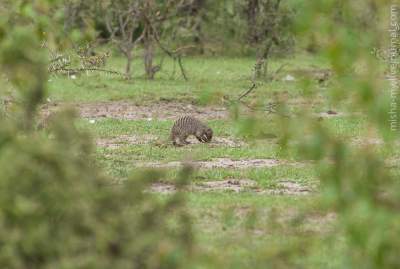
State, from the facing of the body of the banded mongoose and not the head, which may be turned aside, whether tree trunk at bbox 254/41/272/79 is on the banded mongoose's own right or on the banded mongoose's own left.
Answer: on the banded mongoose's own left

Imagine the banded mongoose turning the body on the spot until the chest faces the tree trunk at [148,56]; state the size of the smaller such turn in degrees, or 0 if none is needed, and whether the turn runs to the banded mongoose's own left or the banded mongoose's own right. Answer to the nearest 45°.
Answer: approximately 90° to the banded mongoose's own left

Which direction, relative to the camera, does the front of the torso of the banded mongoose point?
to the viewer's right

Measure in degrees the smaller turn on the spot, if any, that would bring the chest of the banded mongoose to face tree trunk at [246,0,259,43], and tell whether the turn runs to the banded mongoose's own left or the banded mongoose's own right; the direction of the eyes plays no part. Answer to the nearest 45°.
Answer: approximately 90° to the banded mongoose's own left
